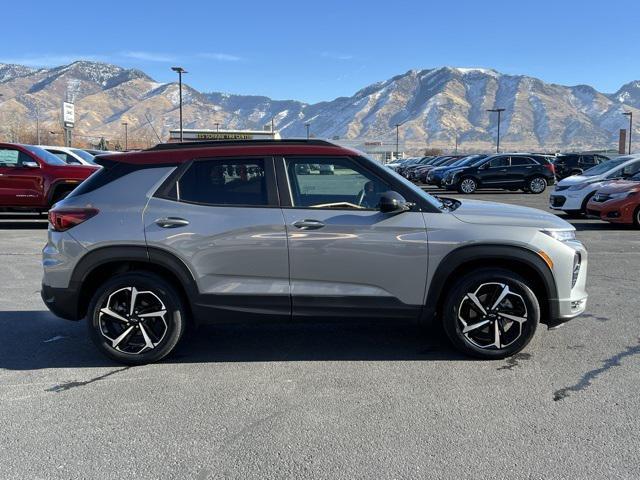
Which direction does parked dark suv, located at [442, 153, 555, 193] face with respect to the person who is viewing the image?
facing to the left of the viewer

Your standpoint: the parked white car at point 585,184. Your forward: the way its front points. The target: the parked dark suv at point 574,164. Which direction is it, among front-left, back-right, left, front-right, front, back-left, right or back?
back-right

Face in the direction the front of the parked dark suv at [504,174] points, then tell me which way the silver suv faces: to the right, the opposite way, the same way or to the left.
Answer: the opposite way

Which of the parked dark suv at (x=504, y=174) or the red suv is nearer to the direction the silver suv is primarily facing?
the parked dark suv

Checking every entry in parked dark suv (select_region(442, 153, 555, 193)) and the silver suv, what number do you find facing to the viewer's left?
1

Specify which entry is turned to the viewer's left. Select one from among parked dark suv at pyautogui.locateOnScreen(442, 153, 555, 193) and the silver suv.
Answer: the parked dark suv

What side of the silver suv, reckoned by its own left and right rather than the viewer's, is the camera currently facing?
right

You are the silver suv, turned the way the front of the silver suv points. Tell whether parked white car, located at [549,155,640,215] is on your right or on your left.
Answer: on your left

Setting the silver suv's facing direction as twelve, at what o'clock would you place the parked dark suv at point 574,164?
The parked dark suv is roughly at 10 o'clock from the silver suv.

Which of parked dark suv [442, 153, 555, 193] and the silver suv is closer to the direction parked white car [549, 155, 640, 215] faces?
the silver suv

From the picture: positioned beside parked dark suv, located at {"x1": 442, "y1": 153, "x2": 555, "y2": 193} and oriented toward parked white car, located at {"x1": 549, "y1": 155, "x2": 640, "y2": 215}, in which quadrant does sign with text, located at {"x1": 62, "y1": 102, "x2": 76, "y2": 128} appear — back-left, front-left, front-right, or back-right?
back-right

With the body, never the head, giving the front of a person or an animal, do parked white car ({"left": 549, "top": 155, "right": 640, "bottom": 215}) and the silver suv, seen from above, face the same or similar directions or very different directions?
very different directions

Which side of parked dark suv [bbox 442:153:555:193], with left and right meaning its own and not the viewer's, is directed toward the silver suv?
left
